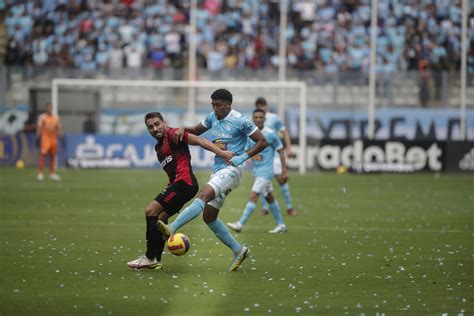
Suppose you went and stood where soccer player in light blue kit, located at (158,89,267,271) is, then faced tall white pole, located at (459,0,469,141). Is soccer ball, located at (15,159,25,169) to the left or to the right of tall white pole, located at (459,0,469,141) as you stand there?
left

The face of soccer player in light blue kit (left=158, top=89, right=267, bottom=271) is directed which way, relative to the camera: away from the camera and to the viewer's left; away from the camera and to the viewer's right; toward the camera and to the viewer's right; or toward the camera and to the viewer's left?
toward the camera and to the viewer's left

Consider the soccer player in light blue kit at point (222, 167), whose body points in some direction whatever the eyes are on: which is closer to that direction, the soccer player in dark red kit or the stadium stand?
the soccer player in dark red kit

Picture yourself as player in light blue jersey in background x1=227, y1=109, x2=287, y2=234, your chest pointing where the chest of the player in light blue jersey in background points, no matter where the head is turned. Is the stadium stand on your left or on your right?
on your right

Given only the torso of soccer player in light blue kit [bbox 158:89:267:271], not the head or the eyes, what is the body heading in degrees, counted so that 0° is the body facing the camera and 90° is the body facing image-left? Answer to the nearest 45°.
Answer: approximately 45°

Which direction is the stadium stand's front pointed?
toward the camera

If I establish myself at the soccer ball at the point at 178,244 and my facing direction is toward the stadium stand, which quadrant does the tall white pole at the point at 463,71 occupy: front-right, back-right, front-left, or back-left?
front-right

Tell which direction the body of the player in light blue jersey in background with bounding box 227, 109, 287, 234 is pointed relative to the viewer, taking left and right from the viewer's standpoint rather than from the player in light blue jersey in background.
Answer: facing the viewer and to the left of the viewer

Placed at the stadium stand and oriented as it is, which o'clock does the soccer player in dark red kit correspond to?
The soccer player in dark red kit is roughly at 12 o'clock from the stadium stand.

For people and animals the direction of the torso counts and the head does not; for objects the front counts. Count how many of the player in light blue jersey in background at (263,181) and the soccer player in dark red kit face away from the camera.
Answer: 0

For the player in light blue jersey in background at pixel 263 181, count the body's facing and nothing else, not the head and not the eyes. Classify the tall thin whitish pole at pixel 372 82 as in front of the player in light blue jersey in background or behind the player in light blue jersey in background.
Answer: behind

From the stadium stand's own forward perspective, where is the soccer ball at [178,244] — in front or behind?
in front

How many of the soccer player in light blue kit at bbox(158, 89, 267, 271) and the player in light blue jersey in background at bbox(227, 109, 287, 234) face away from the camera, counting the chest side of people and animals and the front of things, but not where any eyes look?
0
